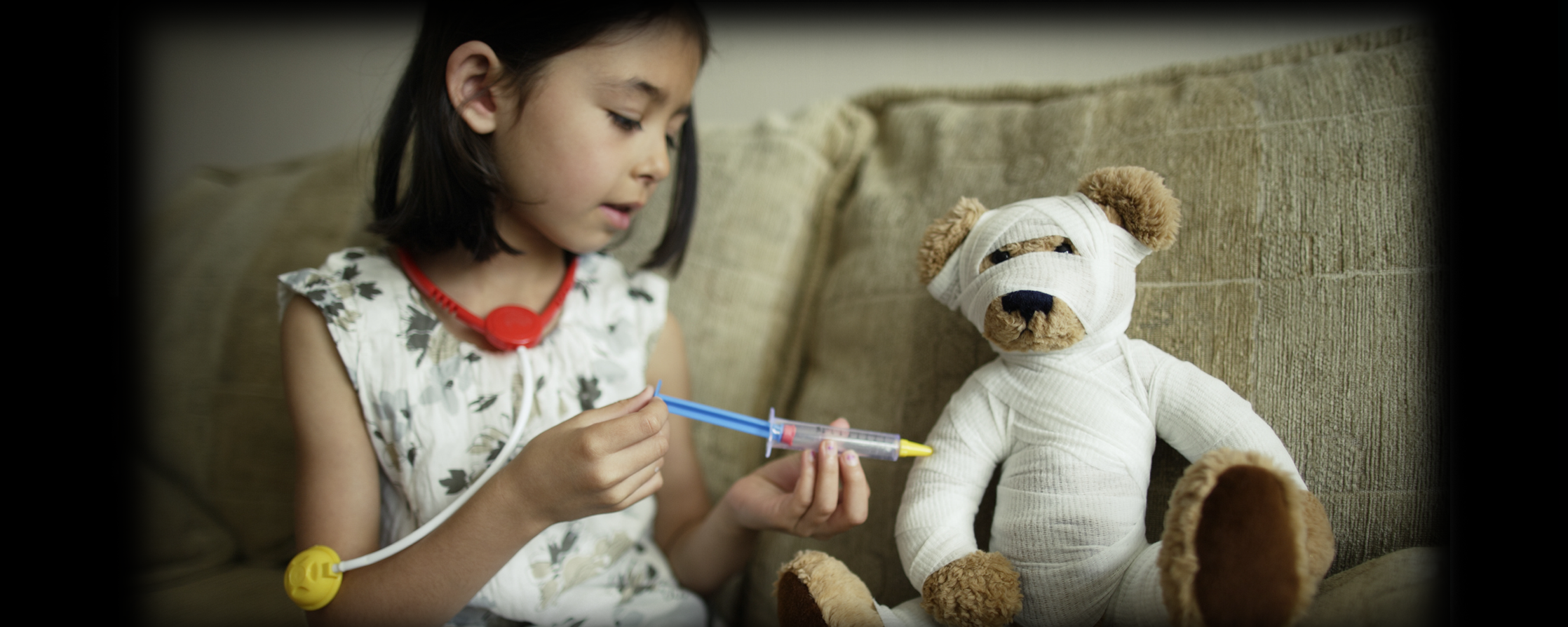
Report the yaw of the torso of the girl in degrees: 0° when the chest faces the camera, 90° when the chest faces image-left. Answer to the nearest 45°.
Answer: approximately 315°
